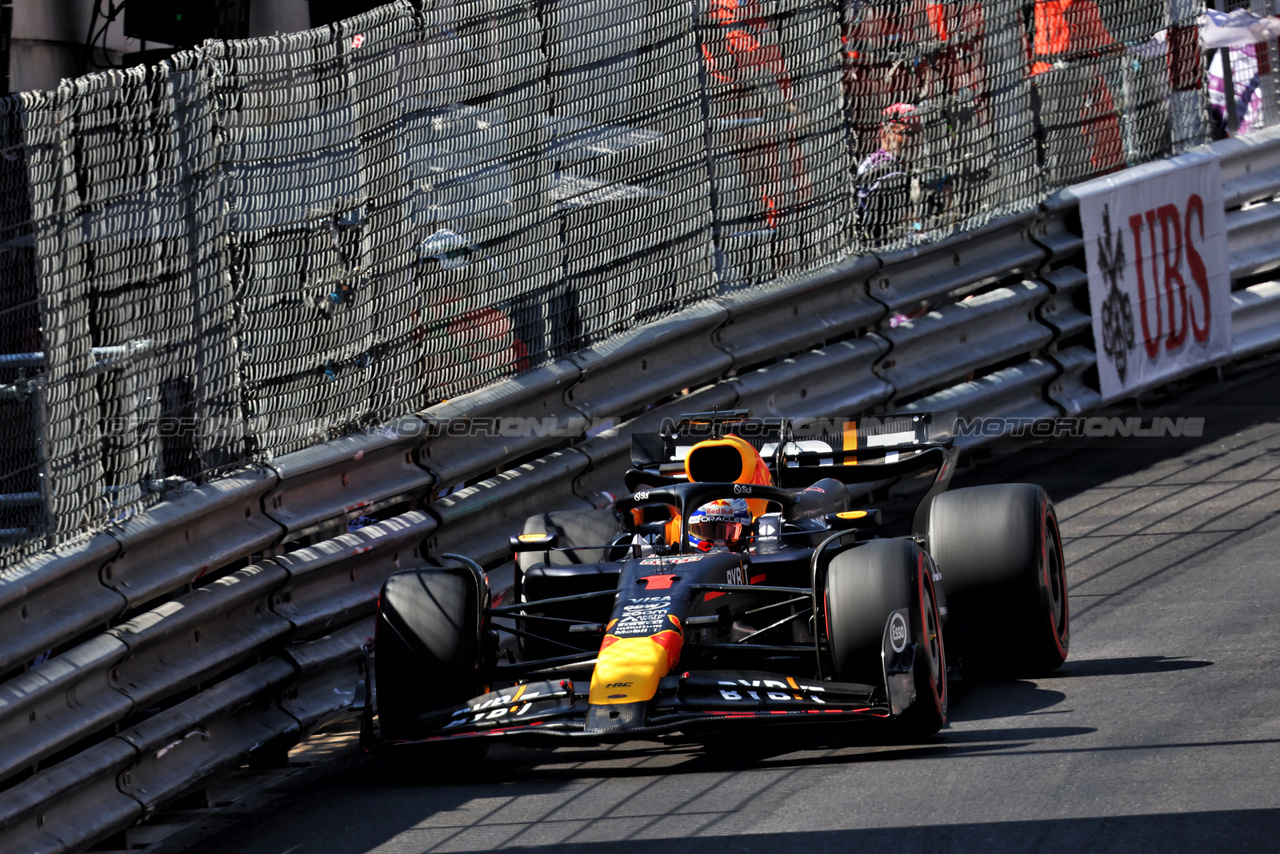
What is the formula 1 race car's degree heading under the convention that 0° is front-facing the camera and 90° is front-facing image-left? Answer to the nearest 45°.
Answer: approximately 0°

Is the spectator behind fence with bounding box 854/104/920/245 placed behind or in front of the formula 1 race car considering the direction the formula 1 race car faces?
behind

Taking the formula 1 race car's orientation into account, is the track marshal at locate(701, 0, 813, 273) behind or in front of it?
behind

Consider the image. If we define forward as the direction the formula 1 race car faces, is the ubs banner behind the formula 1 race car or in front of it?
behind
